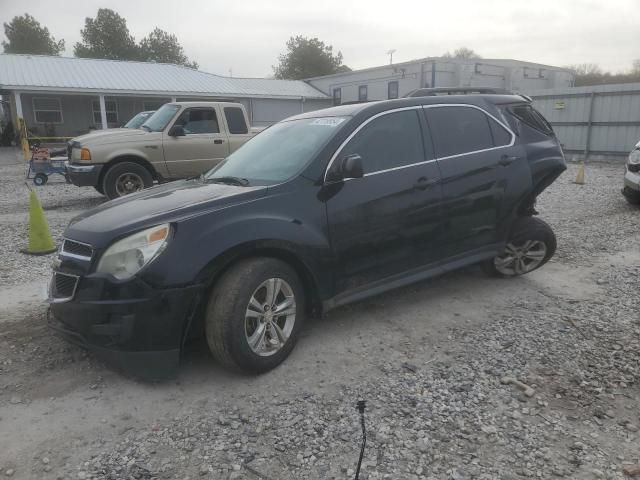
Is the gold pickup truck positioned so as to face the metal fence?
no

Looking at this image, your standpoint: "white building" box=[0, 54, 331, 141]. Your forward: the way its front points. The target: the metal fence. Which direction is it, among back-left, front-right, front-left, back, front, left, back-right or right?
front-left

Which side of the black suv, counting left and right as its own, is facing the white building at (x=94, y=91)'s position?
right

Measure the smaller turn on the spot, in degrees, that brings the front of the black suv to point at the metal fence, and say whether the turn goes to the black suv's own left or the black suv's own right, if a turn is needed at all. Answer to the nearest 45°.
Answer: approximately 180°

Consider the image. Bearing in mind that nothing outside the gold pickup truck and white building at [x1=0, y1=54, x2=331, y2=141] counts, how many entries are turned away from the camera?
0

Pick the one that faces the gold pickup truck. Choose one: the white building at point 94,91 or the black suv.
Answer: the white building

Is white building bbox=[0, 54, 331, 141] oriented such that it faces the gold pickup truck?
yes

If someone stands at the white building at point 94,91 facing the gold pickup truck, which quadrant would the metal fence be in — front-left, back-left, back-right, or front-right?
front-left

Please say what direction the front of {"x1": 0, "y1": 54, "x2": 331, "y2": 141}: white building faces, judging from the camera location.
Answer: facing the viewer

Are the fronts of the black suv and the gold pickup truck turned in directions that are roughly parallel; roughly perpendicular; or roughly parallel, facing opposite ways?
roughly parallel

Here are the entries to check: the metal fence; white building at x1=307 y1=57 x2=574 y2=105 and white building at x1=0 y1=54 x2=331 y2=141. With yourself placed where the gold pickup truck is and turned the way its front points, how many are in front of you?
0

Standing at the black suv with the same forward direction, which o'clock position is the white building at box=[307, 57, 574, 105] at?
The white building is roughly at 5 o'clock from the black suv.

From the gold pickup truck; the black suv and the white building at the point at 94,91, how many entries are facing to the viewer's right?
0

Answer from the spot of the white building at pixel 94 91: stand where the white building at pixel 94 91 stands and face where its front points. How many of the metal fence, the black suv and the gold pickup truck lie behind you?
0

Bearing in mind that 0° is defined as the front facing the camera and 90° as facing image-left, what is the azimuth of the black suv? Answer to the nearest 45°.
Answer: approximately 45°

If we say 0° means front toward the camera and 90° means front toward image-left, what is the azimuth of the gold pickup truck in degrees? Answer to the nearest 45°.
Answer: approximately 45°

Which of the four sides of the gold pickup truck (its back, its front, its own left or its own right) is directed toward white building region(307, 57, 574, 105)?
back

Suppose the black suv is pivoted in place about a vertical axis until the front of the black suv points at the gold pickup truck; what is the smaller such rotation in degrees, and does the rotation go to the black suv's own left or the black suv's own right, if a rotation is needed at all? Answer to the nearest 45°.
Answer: approximately 90° to the black suv's own right
